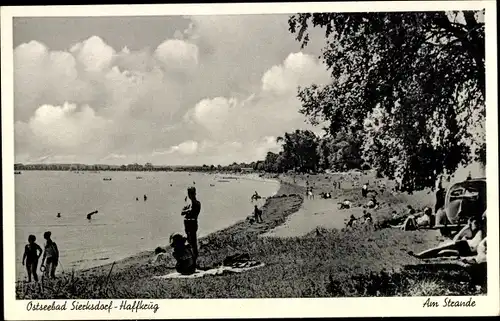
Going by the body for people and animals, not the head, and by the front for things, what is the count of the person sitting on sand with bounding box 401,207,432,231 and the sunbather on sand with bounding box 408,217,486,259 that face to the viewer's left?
2

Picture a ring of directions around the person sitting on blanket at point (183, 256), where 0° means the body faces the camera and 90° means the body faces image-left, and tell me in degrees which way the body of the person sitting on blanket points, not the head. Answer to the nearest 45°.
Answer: approximately 135°

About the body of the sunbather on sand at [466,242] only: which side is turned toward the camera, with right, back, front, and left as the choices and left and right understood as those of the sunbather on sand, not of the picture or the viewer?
left

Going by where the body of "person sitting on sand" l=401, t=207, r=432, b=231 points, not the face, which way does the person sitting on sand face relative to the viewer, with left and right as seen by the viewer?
facing to the left of the viewer
